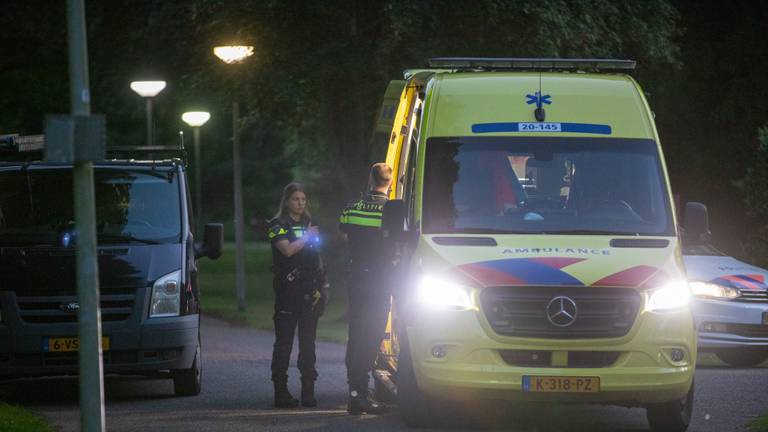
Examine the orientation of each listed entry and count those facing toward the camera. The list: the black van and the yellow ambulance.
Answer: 2

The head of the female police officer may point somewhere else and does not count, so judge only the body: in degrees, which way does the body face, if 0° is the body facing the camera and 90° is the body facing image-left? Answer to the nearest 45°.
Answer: approximately 315°

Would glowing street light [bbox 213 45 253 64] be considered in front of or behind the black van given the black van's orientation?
behind

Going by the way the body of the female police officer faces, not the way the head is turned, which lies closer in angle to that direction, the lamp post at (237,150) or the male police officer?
the male police officer

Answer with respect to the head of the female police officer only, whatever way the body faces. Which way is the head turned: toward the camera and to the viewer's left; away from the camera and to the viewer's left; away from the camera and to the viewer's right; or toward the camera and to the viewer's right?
toward the camera and to the viewer's right

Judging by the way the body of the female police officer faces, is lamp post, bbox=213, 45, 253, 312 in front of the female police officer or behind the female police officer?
behind

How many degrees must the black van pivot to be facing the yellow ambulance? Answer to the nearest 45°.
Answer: approximately 45° to its left

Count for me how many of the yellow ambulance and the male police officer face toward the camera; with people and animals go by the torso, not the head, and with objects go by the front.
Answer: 1
